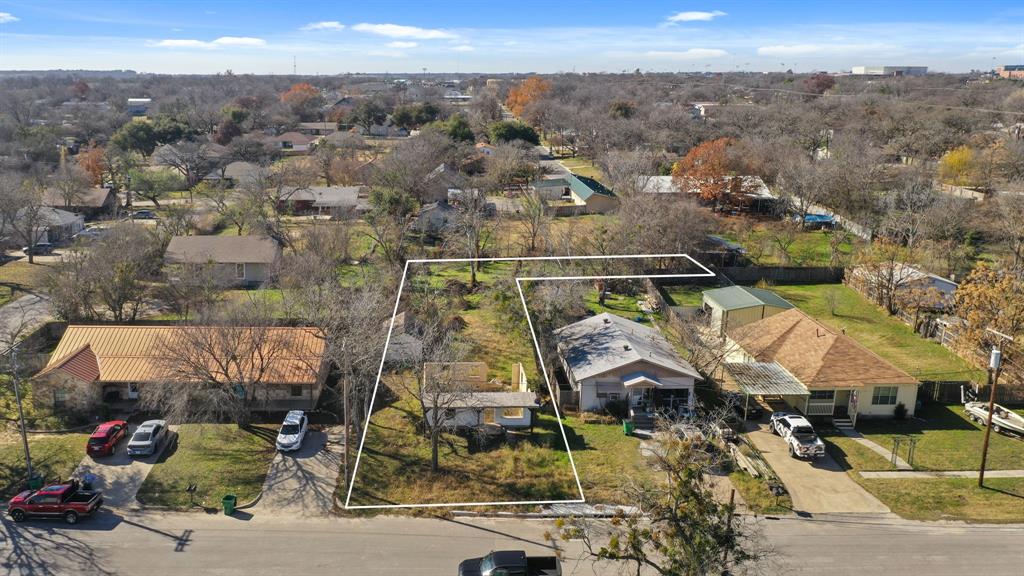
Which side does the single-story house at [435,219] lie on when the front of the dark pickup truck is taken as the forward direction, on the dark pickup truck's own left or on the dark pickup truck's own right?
on the dark pickup truck's own right

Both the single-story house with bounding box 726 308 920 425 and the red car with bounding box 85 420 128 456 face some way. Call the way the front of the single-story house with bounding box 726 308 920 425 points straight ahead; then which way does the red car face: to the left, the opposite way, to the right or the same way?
the opposite way

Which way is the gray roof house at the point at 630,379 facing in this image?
toward the camera

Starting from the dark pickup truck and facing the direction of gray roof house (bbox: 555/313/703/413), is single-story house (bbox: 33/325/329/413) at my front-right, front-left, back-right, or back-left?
front-left

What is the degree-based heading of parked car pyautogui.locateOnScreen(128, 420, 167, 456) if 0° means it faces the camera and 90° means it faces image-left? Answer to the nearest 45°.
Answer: approximately 225°

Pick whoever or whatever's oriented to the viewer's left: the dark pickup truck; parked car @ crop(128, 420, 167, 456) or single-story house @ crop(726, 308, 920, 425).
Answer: the dark pickup truck

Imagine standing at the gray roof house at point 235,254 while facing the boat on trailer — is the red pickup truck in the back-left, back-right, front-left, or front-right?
front-right

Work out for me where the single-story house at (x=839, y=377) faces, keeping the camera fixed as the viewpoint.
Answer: facing the viewer

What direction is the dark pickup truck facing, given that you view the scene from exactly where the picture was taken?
facing to the left of the viewer

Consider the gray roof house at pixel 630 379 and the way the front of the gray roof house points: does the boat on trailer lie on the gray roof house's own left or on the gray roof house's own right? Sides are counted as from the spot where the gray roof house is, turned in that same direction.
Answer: on the gray roof house's own left

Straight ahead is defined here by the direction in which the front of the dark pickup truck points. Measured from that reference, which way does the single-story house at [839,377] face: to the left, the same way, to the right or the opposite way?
to the left

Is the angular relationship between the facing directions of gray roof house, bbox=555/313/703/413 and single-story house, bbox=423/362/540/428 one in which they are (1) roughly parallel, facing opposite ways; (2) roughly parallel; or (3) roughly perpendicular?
roughly parallel

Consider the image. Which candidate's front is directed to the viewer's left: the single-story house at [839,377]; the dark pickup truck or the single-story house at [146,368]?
the dark pickup truck

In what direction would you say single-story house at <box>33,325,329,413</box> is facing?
toward the camera
